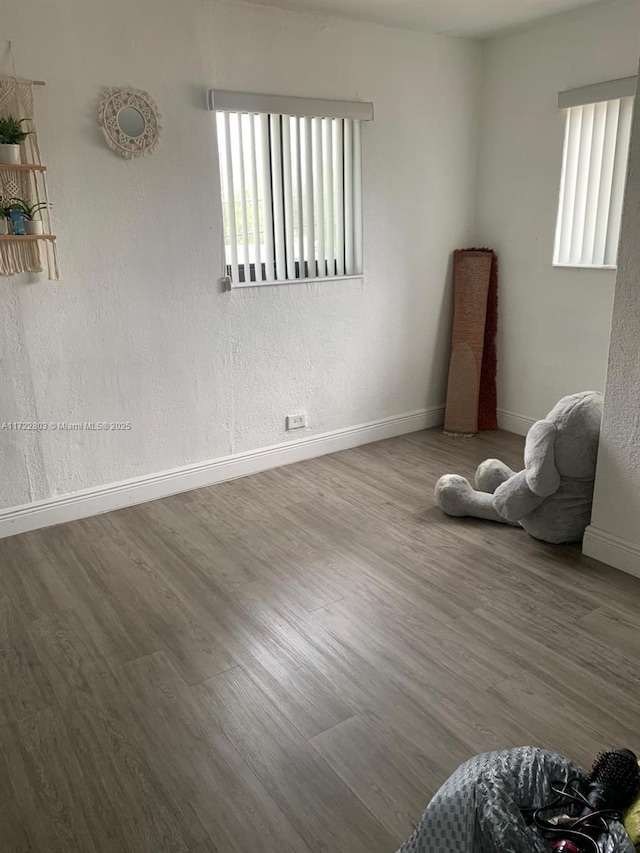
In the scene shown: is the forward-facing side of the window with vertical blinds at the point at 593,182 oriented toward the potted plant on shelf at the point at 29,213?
yes

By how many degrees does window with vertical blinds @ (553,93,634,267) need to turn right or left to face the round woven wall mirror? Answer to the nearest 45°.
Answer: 0° — it already faces it

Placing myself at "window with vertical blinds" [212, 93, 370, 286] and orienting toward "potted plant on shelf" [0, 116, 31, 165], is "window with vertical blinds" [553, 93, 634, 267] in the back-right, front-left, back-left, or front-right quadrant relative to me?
back-left

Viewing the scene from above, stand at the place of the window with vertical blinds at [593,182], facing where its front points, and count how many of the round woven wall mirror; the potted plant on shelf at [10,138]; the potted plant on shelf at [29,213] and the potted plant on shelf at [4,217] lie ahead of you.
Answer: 4

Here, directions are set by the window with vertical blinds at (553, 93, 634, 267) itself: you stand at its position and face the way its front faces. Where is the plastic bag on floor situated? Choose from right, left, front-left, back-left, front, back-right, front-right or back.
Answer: front-left

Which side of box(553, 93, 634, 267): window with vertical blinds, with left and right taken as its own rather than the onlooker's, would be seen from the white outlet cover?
front

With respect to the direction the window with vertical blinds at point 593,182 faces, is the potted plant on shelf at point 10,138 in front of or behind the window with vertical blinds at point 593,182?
in front

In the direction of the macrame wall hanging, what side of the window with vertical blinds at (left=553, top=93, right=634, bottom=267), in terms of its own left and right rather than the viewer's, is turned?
front

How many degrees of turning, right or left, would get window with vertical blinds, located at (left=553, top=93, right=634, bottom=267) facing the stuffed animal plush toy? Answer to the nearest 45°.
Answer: approximately 45° to its left
